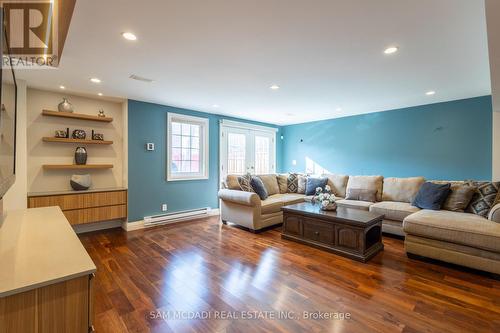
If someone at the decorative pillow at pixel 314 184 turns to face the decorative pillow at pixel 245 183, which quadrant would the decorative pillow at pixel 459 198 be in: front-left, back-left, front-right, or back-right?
back-left

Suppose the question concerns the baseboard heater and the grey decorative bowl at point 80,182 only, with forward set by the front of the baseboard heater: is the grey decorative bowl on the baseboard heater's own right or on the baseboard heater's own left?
on the baseboard heater's own right

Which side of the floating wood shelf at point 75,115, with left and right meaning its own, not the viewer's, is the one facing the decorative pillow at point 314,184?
left

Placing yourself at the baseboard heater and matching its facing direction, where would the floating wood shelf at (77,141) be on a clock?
The floating wood shelf is roughly at 4 o'clock from the baseboard heater.

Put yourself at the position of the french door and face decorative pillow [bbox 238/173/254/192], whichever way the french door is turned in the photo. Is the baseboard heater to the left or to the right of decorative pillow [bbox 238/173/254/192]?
right

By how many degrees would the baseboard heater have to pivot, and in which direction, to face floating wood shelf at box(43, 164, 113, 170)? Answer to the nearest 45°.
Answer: approximately 135° to its right

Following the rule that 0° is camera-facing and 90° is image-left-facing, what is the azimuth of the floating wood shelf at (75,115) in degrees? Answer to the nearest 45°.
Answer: approximately 0°

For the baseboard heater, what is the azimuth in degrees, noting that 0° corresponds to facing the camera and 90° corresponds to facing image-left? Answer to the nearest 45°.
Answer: approximately 315°
